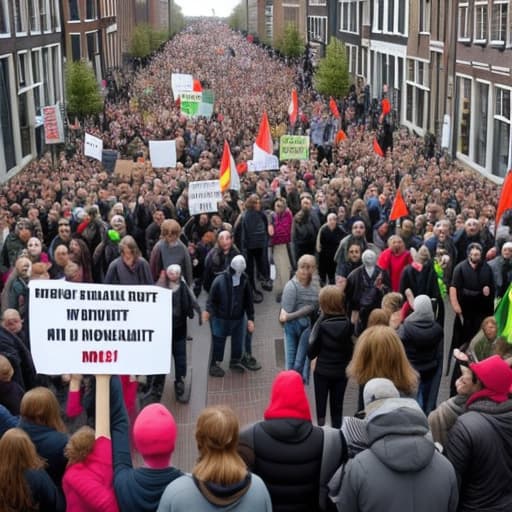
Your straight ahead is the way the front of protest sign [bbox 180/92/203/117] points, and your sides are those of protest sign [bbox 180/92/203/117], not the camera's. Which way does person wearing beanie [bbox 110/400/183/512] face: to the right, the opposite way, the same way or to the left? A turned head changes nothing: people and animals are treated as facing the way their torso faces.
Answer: the opposite way

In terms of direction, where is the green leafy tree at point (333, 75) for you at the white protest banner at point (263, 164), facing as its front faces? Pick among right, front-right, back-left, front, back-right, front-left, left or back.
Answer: back

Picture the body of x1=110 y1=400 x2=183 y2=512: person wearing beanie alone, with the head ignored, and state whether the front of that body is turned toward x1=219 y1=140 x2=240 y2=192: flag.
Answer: yes

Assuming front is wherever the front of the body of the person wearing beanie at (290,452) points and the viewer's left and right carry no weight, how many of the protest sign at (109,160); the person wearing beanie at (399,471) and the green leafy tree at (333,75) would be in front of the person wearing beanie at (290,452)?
2

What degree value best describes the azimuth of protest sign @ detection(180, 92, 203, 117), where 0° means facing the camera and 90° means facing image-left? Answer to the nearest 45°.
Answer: approximately 0°

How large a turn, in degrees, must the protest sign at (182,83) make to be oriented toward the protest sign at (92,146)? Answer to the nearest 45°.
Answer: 0° — it already faces it

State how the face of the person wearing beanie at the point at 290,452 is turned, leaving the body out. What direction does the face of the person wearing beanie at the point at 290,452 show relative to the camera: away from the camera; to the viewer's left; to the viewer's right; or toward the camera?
away from the camera

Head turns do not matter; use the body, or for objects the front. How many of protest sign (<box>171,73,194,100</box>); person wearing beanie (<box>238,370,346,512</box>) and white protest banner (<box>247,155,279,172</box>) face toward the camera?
2

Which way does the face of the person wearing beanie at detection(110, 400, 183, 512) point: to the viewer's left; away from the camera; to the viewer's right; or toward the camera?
away from the camera

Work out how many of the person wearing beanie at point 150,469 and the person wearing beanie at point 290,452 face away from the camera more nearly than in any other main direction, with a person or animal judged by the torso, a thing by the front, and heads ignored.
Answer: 2

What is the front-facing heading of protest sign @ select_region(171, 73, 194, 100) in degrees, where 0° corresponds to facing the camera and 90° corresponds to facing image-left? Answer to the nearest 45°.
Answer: approximately 0°

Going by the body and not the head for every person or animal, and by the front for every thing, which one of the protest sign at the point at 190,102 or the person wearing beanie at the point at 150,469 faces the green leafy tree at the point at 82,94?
the person wearing beanie
